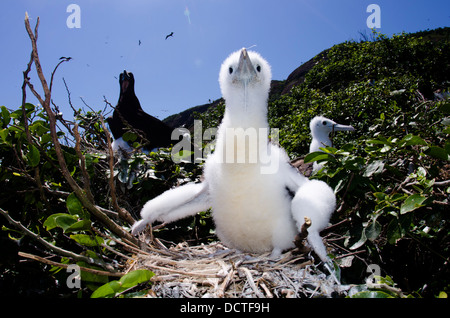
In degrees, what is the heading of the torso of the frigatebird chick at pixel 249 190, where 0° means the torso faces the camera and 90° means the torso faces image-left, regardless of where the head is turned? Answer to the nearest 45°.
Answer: approximately 0°

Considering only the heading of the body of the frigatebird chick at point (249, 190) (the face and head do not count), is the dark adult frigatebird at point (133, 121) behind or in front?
behind

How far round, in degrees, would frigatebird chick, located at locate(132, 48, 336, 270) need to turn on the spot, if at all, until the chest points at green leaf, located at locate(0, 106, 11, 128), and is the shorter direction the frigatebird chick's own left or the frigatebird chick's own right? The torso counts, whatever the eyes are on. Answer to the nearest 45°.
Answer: approximately 90° to the frigatebird chick's own right
